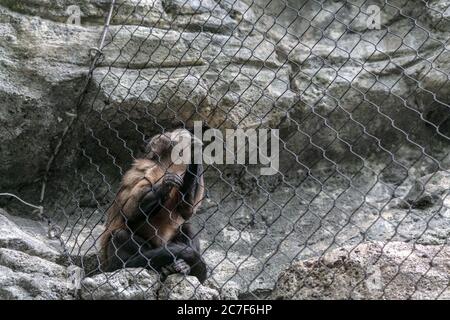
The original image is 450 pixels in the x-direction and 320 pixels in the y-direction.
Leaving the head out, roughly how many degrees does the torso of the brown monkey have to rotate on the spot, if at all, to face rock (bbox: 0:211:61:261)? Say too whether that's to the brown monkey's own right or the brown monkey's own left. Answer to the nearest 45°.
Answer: approximately 135° to the brown monkey's own right

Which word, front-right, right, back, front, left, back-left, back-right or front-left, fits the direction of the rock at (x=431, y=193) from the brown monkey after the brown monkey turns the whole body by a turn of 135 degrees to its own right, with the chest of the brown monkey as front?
back

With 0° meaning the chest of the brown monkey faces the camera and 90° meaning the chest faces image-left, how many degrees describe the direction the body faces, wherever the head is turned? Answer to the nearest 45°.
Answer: approximately 315°
